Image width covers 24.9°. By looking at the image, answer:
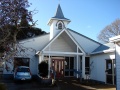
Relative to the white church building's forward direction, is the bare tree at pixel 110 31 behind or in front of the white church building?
behind

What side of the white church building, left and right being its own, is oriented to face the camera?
front

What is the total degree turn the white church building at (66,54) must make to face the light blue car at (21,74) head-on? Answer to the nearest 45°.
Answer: approximately 45° to its right
